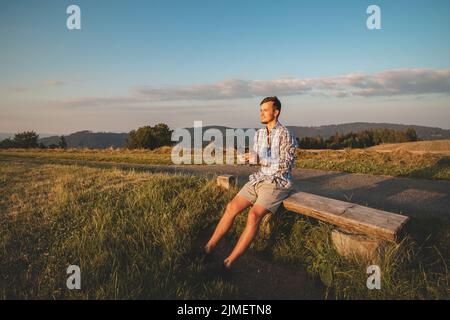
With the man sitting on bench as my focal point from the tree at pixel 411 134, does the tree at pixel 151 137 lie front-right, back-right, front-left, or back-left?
front-right

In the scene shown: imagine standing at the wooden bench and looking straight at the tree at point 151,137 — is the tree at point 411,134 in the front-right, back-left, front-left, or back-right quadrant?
front-right

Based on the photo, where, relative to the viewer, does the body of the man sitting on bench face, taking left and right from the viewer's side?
facing the viewer and to the left of the viewer

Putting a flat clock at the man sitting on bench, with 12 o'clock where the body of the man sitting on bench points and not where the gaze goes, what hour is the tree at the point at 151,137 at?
The tree is roughly at 4 o'clock from the man sitting on bench.

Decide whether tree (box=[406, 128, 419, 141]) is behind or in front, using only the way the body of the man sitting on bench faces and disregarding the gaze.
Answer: behind
